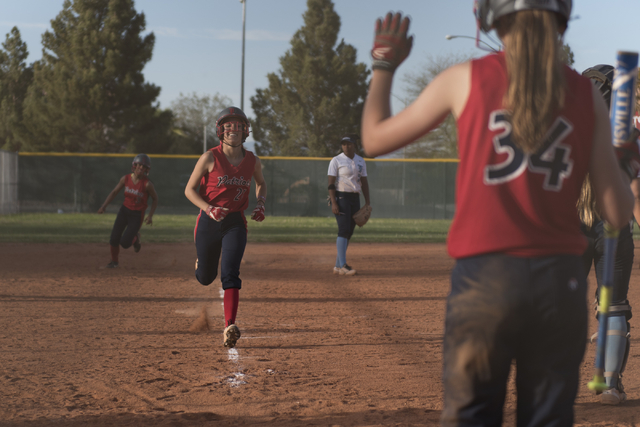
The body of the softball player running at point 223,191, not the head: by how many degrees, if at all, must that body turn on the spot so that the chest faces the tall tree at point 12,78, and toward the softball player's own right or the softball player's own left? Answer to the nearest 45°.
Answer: approximately 180°

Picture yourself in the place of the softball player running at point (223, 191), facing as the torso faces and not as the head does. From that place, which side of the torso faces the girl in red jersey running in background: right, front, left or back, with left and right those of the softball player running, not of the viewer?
back

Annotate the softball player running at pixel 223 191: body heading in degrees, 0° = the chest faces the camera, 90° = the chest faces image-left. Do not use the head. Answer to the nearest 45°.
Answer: approximately 0°

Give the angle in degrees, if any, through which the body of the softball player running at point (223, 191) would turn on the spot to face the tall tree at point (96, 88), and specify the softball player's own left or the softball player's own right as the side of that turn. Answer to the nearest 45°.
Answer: approximately 180°

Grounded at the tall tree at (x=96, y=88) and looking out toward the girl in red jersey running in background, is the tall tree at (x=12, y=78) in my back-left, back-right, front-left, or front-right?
back-right

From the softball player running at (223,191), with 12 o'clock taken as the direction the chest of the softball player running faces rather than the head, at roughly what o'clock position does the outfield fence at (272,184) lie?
The outfield fence is roughly at 6 o'clock from the softball player running.

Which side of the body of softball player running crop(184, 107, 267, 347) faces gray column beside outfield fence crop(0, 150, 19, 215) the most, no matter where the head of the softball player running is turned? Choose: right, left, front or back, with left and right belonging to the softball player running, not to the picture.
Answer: back
